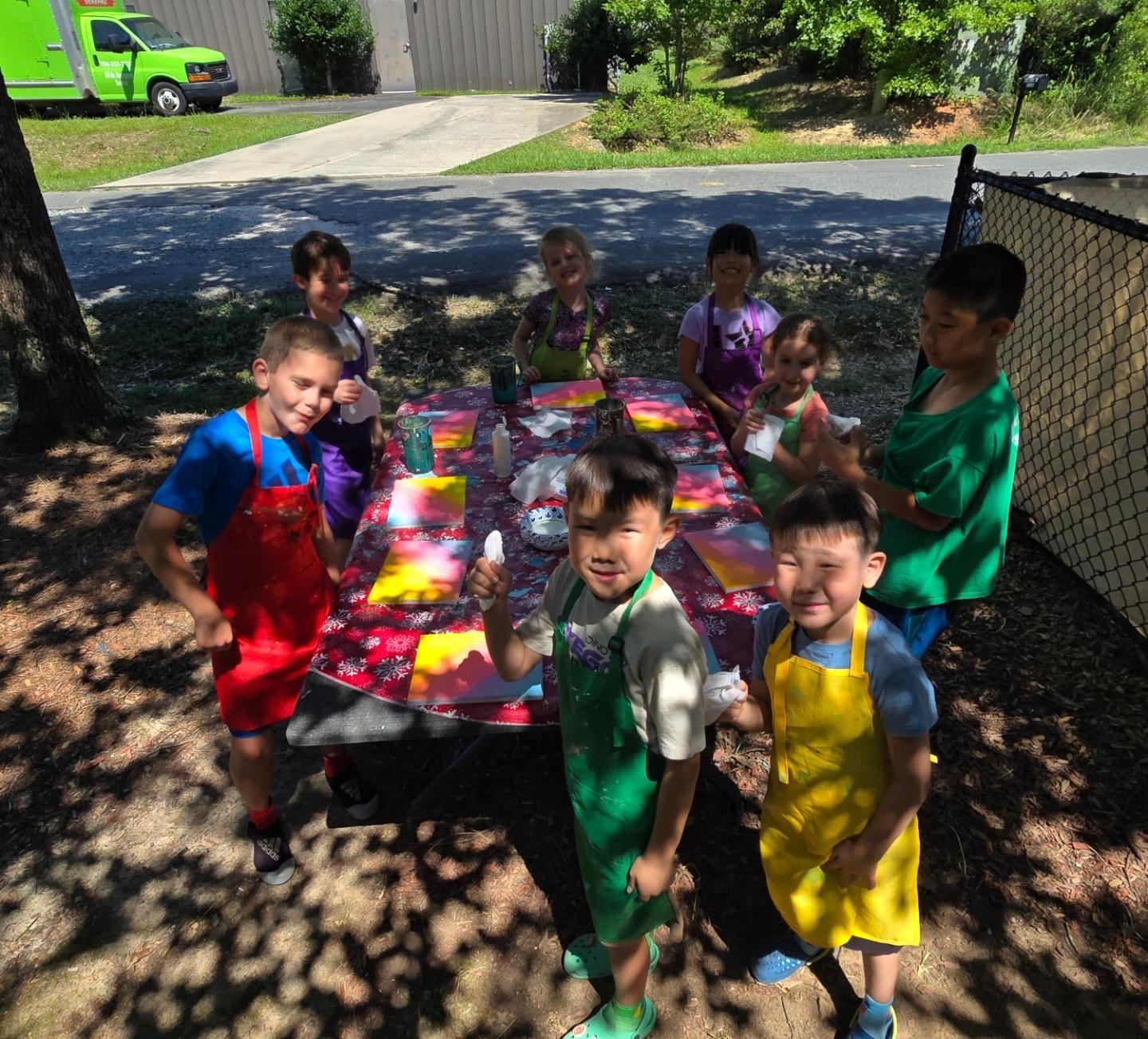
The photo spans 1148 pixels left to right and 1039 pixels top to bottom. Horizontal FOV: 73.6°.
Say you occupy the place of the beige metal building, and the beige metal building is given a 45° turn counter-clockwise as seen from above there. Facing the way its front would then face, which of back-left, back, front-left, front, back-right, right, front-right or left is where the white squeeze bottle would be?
front-right

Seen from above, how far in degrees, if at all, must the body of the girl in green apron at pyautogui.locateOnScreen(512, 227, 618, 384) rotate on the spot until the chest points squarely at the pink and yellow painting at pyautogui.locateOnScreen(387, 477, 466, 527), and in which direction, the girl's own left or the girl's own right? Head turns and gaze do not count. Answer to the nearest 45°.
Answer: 0° — they already face it

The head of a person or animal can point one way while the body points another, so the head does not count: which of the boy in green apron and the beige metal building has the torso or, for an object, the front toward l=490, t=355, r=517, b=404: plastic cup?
the beige metal building

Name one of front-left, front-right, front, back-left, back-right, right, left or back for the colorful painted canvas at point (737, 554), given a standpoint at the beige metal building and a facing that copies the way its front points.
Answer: front

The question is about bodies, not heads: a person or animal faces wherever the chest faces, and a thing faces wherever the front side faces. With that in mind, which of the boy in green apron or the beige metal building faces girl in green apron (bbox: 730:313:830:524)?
the beige metal building

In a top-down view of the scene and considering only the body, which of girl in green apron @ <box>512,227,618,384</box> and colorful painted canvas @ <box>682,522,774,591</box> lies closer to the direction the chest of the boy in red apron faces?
the colorful painted canvas

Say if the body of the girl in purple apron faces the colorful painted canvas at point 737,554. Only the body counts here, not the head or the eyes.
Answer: yes

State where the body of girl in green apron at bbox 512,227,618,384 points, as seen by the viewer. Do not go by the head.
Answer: toward the camera

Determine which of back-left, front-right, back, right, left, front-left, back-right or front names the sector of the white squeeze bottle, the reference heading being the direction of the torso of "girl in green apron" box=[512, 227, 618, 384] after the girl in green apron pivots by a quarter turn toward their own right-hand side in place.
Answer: left

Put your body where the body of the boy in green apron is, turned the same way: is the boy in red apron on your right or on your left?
on your right

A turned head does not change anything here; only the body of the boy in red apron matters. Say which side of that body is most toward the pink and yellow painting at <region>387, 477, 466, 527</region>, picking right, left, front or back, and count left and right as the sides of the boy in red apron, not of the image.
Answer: left

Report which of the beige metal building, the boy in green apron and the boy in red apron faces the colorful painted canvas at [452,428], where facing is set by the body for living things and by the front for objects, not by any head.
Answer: the beige metal building

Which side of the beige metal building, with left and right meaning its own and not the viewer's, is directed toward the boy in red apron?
front

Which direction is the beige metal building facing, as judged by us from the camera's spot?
facing the viewer

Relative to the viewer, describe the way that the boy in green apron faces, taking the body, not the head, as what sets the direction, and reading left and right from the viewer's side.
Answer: facing the viewer and to the left of the viewer

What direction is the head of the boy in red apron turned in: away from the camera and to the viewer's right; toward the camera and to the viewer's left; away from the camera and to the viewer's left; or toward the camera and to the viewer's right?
toward the camera and to the viewer's right

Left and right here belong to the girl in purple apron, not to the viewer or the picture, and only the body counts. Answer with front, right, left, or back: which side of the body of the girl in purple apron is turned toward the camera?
front
